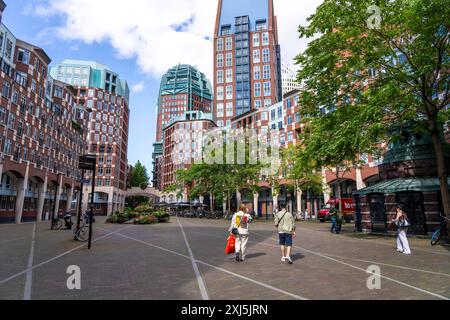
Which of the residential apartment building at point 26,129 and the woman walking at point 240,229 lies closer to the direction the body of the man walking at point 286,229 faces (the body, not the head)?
the residential apartment building

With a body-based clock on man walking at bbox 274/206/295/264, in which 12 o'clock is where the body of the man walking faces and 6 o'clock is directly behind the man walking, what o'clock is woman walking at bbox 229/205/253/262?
The woman walking is roughly at 9 o'clock from the man walking.

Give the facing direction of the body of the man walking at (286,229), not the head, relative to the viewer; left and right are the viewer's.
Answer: facing away from the viewer

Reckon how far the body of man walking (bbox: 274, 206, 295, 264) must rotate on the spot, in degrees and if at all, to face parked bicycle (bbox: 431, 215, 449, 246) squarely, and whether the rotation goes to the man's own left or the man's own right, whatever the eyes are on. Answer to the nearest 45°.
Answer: approximately 45° to the man's own right

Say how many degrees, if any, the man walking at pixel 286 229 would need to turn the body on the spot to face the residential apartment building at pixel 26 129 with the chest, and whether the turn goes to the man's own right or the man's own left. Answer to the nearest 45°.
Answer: approximately 45° to the man's own left

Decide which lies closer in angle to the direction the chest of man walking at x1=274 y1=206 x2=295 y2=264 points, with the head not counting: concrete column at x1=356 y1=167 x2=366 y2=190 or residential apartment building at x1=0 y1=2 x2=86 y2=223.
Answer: the concrete column

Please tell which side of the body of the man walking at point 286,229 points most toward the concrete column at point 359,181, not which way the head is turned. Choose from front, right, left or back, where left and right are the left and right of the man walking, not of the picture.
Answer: front

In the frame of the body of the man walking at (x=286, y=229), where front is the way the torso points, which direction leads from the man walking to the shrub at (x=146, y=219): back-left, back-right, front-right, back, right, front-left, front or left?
front-left
